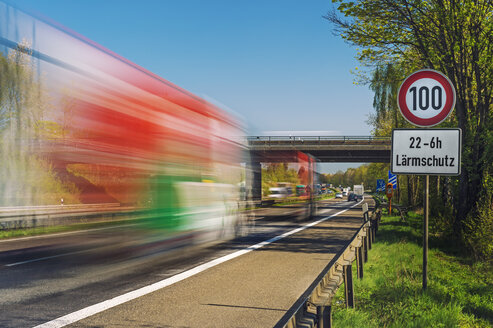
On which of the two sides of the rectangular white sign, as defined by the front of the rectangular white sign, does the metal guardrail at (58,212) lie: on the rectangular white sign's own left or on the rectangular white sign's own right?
on the rectangular white sign's own right

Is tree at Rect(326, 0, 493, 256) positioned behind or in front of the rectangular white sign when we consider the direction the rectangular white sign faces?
behind

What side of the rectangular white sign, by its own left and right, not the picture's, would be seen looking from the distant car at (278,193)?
back

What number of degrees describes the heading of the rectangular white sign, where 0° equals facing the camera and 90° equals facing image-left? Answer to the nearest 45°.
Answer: approximately 0°

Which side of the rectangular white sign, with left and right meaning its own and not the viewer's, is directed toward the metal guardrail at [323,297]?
front

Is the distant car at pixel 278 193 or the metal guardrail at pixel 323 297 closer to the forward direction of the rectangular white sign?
the metal guardrail

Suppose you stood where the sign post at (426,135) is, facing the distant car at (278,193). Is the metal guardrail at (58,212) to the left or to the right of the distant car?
left
